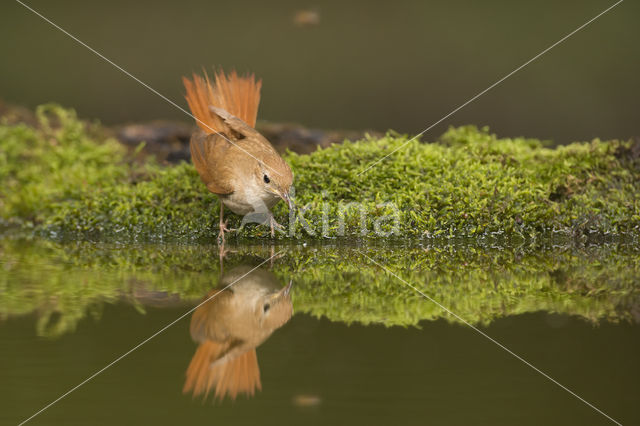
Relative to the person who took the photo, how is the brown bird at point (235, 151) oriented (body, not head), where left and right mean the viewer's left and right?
facing the viewer and to the right of the viewer
